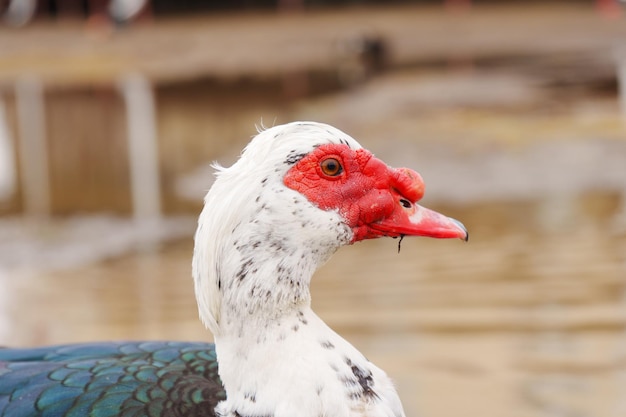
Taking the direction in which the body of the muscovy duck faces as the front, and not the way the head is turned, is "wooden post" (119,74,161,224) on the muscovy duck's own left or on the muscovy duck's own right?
on the muscovy duck's own left

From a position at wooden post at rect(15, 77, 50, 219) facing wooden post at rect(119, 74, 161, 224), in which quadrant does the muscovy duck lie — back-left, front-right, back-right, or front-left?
front-right

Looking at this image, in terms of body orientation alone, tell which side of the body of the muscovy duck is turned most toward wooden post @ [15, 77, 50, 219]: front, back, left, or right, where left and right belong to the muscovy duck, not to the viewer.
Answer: left

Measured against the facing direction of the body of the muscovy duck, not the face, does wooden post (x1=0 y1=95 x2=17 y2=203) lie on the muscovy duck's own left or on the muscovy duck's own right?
on the muscovy duck's own left

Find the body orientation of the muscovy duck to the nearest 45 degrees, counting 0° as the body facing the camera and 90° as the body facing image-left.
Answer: approximately 270°
